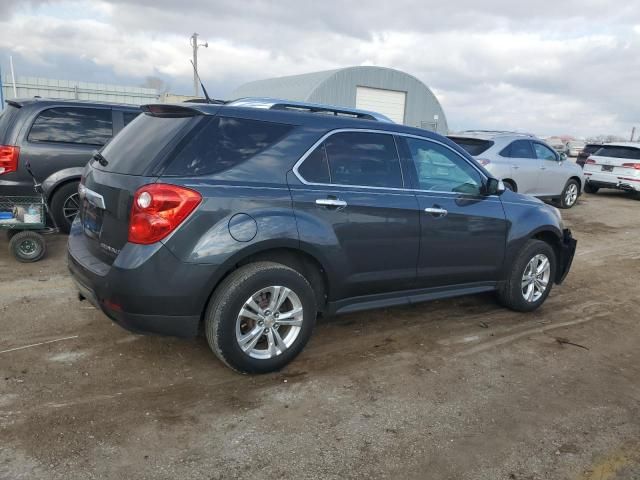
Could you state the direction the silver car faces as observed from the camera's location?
facing away from the viewer and to the right of the viewer

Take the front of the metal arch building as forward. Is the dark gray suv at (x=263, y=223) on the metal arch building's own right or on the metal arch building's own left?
on the metal arch building's own right

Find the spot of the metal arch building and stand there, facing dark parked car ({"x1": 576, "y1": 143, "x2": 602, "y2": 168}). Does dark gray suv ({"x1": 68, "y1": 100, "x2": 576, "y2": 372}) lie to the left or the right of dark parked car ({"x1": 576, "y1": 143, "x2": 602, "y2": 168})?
right

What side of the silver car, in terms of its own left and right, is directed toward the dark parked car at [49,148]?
back

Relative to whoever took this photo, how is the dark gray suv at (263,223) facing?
facing away from the viewer and to the right of the viewer

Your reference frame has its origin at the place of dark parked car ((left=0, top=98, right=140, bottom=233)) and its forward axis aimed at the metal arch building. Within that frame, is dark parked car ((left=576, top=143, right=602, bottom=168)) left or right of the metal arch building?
right
